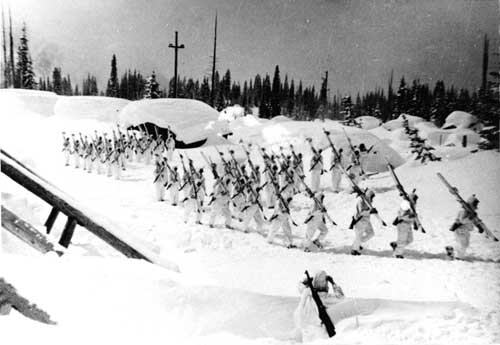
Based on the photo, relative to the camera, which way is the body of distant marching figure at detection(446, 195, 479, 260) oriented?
to the viewer's right

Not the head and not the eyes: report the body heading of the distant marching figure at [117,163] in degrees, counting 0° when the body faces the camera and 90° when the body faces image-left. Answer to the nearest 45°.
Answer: approximately 270°

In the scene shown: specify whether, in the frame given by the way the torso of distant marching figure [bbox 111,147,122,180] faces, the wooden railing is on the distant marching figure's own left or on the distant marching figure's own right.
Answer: on the distant marching figure's own right

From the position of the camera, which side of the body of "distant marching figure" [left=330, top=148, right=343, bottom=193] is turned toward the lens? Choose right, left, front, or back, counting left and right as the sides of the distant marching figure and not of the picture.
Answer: right

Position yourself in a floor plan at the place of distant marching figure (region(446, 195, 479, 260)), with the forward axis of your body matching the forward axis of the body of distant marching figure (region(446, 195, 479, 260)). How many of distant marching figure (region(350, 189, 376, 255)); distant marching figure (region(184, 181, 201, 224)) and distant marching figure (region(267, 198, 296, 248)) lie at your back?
3

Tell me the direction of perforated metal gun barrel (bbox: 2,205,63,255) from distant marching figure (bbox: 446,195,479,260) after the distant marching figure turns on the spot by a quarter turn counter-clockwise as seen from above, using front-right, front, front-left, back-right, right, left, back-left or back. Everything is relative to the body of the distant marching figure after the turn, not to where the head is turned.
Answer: back-left
